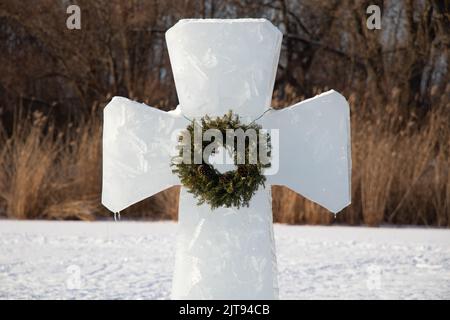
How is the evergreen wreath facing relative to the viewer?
toward the camera
